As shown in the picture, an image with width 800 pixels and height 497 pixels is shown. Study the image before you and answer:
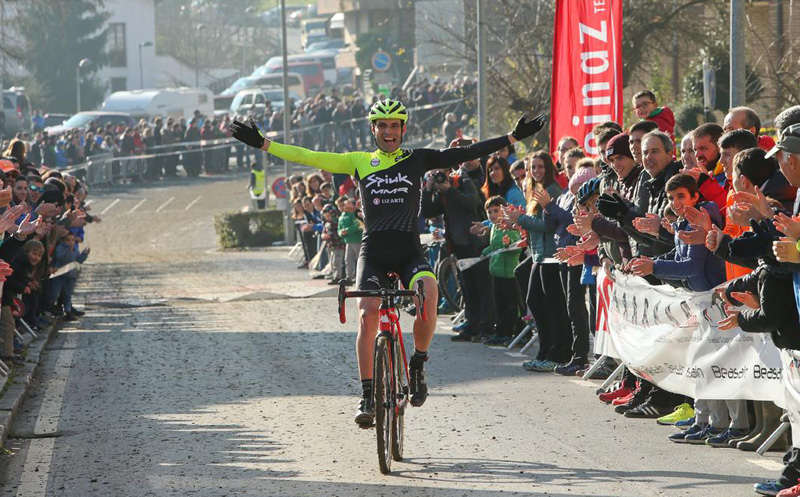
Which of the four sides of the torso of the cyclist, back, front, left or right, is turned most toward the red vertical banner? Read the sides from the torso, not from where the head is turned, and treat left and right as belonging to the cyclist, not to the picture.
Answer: back

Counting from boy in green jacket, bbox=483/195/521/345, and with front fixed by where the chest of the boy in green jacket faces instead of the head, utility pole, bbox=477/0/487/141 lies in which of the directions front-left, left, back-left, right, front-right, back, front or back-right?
back-right

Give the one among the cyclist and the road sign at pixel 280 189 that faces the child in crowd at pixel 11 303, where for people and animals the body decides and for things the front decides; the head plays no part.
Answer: the road sign

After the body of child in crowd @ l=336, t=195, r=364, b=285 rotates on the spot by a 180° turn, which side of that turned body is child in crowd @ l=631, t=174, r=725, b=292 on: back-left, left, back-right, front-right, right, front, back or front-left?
back-right

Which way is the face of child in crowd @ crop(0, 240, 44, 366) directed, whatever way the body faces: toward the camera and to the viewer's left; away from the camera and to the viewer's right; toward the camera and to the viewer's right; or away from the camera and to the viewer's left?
toward the camera and to the viewer's right

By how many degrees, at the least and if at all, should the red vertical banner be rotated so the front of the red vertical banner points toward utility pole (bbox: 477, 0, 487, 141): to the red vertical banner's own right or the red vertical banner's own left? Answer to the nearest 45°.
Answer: approximately 180°

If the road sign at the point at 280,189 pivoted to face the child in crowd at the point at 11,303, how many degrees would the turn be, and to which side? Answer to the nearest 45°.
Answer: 0° — it already faces them

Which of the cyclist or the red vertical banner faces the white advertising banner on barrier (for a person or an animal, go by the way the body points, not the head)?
the red vertical banner

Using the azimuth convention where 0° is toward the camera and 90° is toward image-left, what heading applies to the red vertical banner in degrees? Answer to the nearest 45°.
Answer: approximately 0°

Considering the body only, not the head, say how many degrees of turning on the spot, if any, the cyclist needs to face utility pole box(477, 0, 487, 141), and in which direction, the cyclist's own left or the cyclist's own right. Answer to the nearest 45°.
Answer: approximately 180°

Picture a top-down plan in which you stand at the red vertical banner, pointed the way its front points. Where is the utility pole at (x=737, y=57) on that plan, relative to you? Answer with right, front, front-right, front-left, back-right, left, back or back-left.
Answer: front-left

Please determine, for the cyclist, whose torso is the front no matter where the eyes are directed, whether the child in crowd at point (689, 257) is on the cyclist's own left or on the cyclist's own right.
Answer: on the cyclist's own left

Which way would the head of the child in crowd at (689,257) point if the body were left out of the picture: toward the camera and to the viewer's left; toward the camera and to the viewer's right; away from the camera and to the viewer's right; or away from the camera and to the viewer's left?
toward the camera and to the viewer's left

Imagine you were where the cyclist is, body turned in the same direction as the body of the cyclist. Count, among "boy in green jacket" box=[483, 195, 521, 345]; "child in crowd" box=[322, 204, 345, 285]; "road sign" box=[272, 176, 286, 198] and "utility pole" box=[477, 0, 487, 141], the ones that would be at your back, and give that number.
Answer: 4
